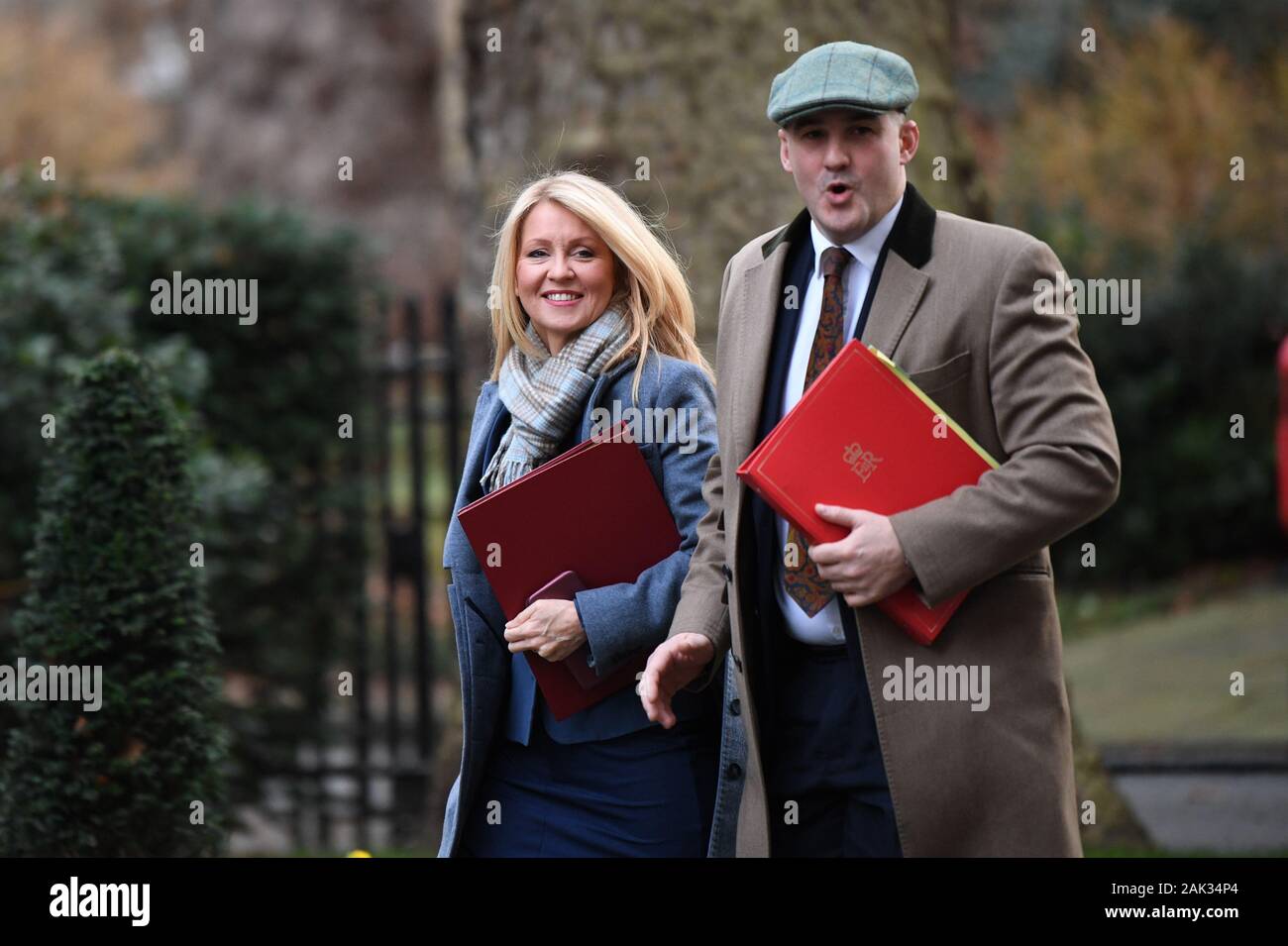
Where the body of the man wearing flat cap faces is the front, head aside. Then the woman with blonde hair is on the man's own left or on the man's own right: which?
on the man's own right

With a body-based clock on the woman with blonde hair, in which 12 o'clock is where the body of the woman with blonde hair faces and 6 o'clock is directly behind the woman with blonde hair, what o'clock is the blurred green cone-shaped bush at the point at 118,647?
The blurred green cone-shaped bush is roughly at 3 o'clock from the woman with blonde hair.

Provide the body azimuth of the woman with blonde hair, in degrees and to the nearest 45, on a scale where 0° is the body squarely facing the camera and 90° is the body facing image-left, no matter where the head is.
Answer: approximately 45°

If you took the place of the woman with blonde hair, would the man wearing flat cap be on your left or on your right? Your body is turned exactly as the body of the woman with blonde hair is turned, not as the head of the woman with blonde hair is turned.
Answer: on your left
